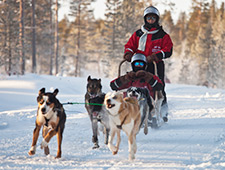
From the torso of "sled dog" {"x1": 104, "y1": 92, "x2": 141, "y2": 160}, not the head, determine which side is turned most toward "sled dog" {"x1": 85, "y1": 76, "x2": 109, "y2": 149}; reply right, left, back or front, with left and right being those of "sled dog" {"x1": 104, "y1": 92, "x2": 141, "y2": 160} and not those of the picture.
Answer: right

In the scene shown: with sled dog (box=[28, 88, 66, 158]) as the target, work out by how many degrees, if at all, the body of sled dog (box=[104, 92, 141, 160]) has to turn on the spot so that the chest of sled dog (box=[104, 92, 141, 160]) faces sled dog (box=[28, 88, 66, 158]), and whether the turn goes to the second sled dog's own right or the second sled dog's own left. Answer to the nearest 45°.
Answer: approximately 45° to the second sled dog's own right

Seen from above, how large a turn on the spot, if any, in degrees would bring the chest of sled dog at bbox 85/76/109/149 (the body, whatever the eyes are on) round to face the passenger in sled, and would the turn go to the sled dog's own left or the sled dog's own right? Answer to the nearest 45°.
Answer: approximately 135° to the sled dog's own left

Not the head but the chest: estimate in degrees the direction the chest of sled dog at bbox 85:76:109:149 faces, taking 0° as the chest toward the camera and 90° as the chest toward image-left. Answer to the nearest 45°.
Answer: approximately 0°

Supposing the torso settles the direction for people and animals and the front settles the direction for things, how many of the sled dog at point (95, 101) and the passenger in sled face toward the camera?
2

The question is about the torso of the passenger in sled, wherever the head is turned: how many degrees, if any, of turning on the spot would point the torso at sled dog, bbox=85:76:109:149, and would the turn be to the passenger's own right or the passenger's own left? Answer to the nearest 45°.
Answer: approximately 45° to the passenger's own right

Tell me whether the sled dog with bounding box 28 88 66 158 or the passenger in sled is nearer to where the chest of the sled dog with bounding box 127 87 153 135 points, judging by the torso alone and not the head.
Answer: the sled dog

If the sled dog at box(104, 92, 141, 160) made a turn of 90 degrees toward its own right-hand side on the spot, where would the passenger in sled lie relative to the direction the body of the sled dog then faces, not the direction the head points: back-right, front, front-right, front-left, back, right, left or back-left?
front-right
